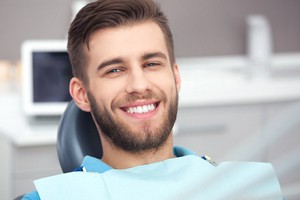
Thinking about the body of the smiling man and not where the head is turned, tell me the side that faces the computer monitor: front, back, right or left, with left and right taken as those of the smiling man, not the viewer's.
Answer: back

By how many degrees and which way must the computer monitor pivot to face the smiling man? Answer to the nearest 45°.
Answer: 0° — it already faces them

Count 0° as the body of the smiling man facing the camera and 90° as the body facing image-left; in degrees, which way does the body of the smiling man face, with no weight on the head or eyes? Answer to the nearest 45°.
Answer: approximately 0°

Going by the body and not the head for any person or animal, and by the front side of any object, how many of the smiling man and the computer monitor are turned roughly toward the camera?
2
